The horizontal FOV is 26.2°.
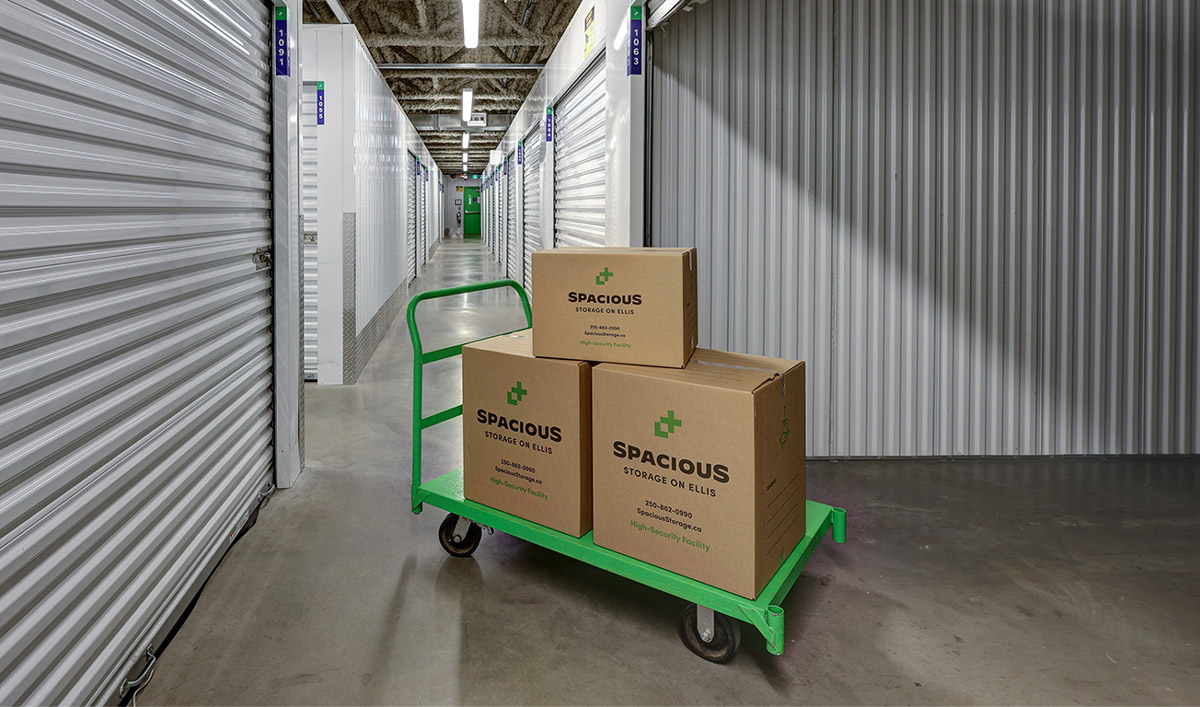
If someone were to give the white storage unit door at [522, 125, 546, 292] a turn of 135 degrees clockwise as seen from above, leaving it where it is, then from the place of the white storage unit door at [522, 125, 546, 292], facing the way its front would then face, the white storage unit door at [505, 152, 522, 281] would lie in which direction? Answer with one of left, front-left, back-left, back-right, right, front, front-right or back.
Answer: front-left

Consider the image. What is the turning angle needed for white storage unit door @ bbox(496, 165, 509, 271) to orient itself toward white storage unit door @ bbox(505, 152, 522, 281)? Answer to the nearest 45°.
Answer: approximately 90° to its left

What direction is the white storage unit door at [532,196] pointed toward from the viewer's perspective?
to the viewer's left

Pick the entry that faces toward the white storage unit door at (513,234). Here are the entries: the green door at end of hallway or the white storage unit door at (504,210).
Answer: the green door at end of hallway

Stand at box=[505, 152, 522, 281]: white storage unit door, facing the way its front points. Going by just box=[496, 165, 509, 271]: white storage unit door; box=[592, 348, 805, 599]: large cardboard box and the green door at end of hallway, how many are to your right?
2

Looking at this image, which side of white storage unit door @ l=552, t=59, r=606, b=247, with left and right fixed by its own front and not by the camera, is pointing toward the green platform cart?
left

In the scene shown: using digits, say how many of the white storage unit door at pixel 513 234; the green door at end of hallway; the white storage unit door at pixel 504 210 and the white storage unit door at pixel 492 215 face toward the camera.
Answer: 1

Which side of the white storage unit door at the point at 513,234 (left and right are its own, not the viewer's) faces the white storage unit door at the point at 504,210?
right

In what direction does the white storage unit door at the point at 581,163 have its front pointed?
to the viewer's left

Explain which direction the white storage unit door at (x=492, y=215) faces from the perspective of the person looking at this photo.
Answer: facing to the left of the viewer

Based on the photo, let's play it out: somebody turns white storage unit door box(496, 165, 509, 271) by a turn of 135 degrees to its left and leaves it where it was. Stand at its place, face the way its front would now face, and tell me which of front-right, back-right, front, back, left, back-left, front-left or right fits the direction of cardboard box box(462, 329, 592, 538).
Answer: front-right

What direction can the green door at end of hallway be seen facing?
toward the camera

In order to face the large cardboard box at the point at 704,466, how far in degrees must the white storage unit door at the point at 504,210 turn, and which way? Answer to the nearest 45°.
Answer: approximately 90° to its left

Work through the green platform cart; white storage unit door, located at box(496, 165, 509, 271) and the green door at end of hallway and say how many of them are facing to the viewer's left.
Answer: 1

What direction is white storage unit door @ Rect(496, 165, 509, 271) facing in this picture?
to the viewer's left

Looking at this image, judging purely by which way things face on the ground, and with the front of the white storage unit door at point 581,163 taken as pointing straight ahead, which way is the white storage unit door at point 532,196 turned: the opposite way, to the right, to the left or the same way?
the same way

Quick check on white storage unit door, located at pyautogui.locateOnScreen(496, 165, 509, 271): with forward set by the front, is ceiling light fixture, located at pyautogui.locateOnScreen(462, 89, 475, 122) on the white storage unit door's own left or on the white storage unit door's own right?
on the white storage unit door's own left

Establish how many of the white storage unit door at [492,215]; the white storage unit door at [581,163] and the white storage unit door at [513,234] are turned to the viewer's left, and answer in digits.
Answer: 3

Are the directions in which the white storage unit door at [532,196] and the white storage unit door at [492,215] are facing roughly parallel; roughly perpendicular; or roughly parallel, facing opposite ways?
roughly parallel

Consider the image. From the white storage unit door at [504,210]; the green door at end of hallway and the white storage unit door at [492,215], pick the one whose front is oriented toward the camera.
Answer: the green door at end of hallway

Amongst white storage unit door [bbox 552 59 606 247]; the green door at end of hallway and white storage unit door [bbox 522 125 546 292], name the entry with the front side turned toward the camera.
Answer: the green door at end of hallway

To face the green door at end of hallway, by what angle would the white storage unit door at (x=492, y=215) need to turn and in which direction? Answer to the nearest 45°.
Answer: approximately 90° to its right

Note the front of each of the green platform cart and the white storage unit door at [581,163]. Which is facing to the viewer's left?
the white storage unit door
